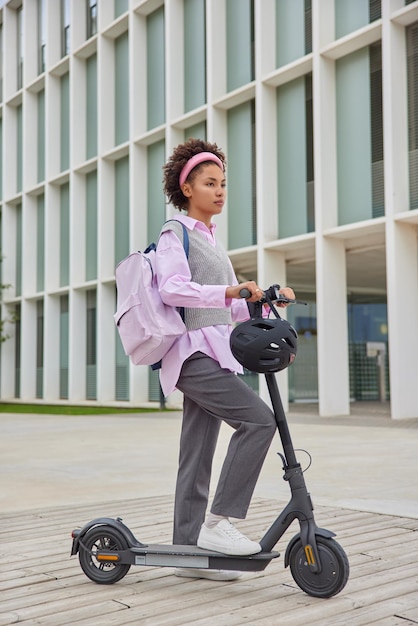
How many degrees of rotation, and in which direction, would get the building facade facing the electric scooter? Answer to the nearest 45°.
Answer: approximately 45° to its left

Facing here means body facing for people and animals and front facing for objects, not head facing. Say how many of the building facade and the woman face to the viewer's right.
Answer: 1

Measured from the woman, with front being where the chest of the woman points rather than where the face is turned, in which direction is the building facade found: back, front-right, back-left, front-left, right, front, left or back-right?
left

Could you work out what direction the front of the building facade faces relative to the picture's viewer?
facing the viewer and to the left of the viewer

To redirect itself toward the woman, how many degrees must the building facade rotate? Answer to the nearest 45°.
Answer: approximately 45° to its left

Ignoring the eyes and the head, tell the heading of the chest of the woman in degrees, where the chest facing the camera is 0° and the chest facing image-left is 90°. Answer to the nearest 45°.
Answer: approximately 270°
